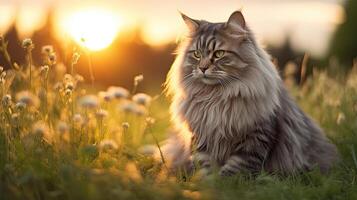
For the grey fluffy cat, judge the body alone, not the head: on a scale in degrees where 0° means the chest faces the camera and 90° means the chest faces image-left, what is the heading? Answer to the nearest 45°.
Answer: approximately 45°

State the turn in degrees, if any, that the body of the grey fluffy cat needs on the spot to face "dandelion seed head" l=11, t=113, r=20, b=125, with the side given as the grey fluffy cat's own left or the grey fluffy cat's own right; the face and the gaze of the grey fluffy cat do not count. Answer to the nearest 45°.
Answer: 0° — it already faces it

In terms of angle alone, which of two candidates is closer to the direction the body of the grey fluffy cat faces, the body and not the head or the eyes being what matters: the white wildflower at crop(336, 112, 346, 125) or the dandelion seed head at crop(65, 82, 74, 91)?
the dandelion seed head
